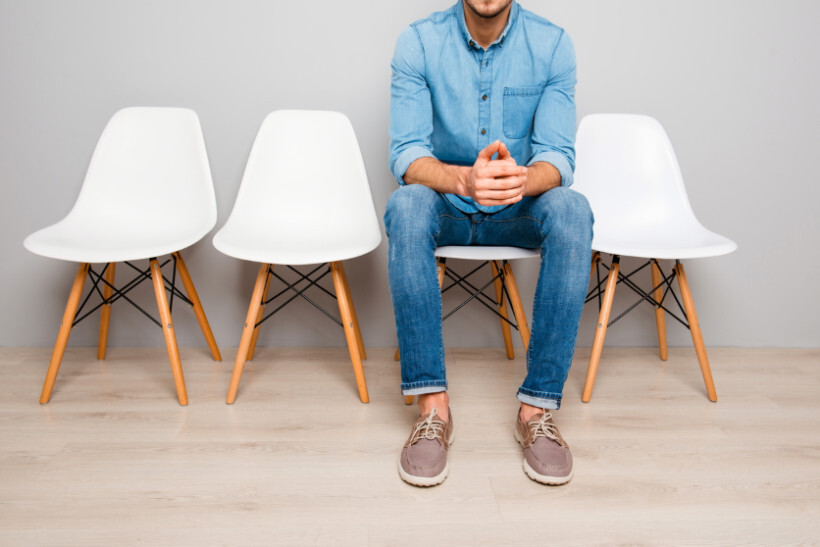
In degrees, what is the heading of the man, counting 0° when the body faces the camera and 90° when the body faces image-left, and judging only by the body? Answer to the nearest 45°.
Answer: approximately 0°

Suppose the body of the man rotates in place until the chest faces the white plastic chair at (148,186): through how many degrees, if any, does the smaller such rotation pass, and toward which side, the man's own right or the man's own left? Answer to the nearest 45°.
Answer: approximately 90° to the man's own right

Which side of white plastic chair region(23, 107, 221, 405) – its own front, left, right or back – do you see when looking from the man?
left

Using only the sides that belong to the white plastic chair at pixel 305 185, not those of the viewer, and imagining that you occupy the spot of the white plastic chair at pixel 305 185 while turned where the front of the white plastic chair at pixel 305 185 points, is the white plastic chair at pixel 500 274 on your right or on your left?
on your left

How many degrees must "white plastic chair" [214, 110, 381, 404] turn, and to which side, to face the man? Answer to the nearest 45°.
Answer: approximately 45° to its left

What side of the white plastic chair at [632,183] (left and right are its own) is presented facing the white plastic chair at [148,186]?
right

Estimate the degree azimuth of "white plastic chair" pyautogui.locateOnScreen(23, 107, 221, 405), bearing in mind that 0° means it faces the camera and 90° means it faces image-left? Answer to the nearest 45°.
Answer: approximately 45°

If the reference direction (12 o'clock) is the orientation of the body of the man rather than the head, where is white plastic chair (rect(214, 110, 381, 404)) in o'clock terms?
The white plastic chair is roughly at 4 o'clock from the man.

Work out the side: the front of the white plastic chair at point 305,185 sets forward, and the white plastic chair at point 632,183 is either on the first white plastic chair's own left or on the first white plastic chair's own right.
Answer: on the first white plastic chair's own left

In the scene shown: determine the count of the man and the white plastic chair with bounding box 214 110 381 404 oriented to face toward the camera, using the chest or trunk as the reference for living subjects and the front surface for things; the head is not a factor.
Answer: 2
